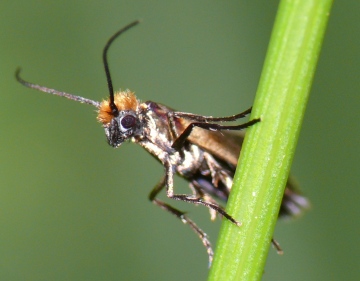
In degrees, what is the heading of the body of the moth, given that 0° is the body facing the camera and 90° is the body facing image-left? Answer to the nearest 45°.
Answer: approximately 90°
